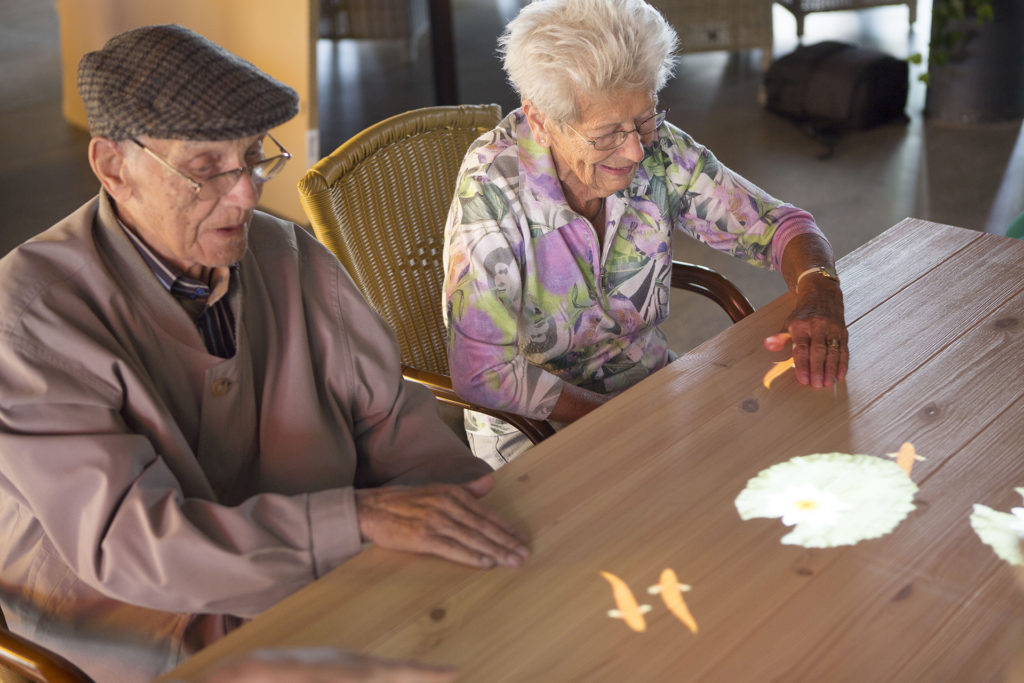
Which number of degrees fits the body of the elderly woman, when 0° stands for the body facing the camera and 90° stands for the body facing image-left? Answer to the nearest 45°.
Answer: approximately 315°

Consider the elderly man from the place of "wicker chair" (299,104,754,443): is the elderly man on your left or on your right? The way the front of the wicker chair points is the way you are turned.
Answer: on your right

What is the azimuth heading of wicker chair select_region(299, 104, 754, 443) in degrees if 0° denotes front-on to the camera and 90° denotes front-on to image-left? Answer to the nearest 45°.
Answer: approximately 315°

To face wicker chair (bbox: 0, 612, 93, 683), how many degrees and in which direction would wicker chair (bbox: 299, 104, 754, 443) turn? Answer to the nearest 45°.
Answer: approximately 45° to its right

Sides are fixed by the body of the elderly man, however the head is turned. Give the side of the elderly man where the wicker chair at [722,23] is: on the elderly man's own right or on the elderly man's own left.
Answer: on the elderly man's own left

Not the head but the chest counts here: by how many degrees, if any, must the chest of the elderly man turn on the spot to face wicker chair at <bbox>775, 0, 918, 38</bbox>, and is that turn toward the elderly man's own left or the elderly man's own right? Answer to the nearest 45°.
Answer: approximately 90° to the elderly man's own left

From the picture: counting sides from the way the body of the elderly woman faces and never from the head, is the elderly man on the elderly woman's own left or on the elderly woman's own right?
on the elderly woman's own right

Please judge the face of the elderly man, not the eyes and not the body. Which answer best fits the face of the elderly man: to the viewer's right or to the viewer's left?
to the viewer's right

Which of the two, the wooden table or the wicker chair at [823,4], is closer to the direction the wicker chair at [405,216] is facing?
the wooden table
